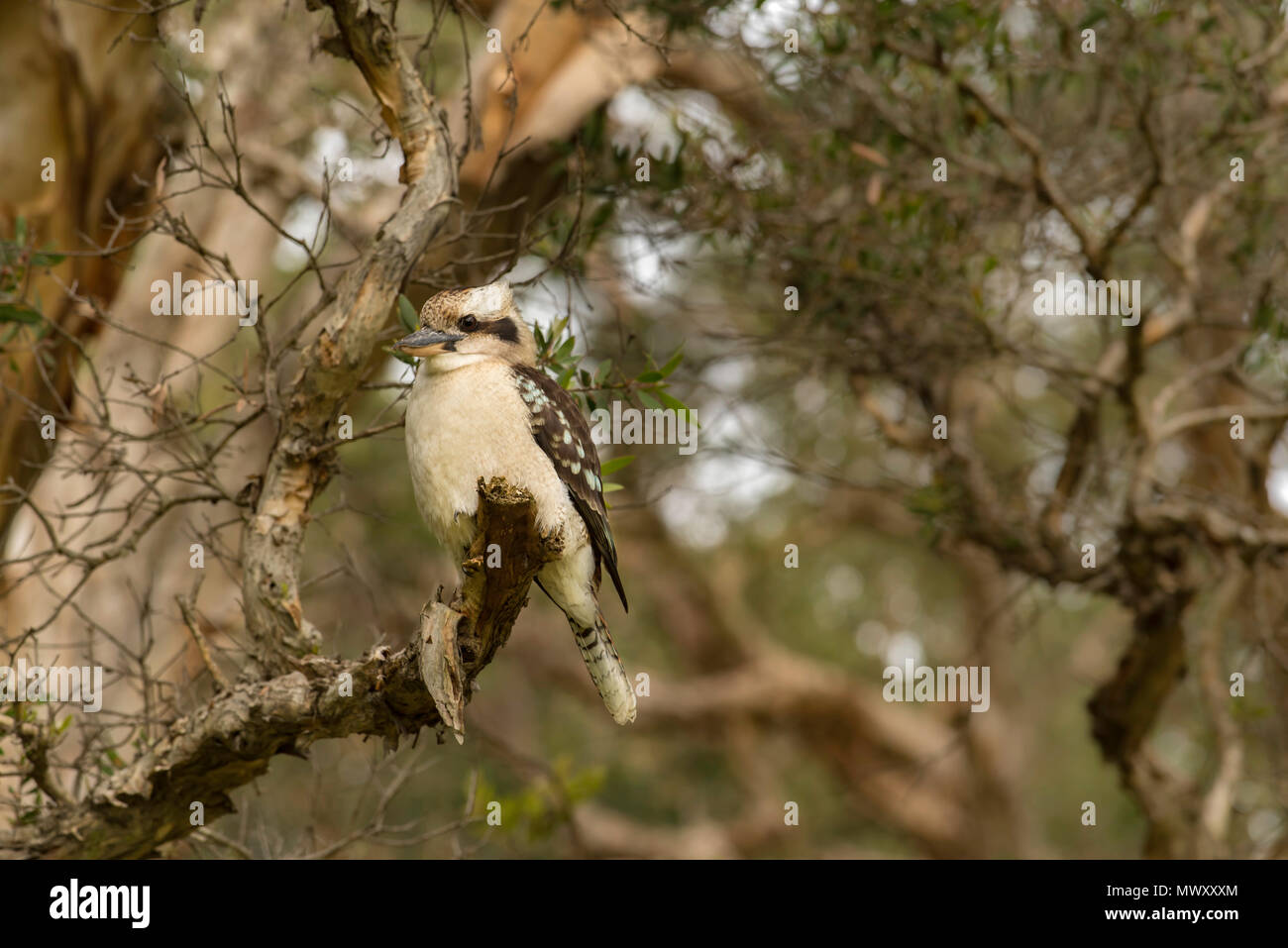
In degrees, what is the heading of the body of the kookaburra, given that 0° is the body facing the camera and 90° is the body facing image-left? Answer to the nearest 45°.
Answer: approximately 45°
